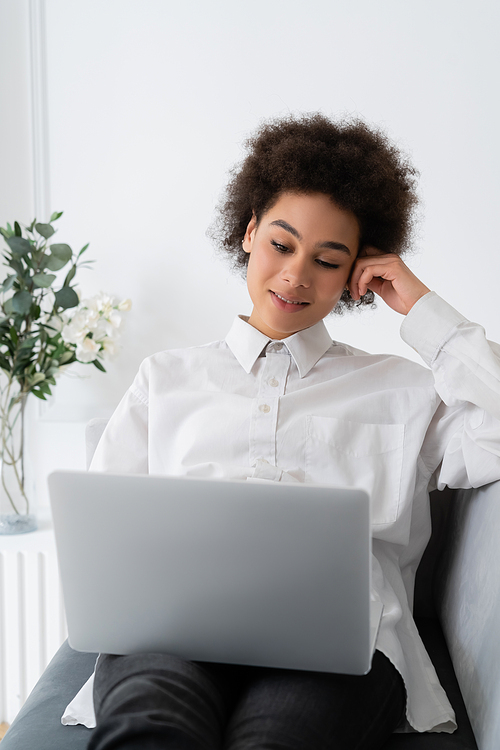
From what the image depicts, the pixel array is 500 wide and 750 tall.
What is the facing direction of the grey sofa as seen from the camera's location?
facing the viewer
